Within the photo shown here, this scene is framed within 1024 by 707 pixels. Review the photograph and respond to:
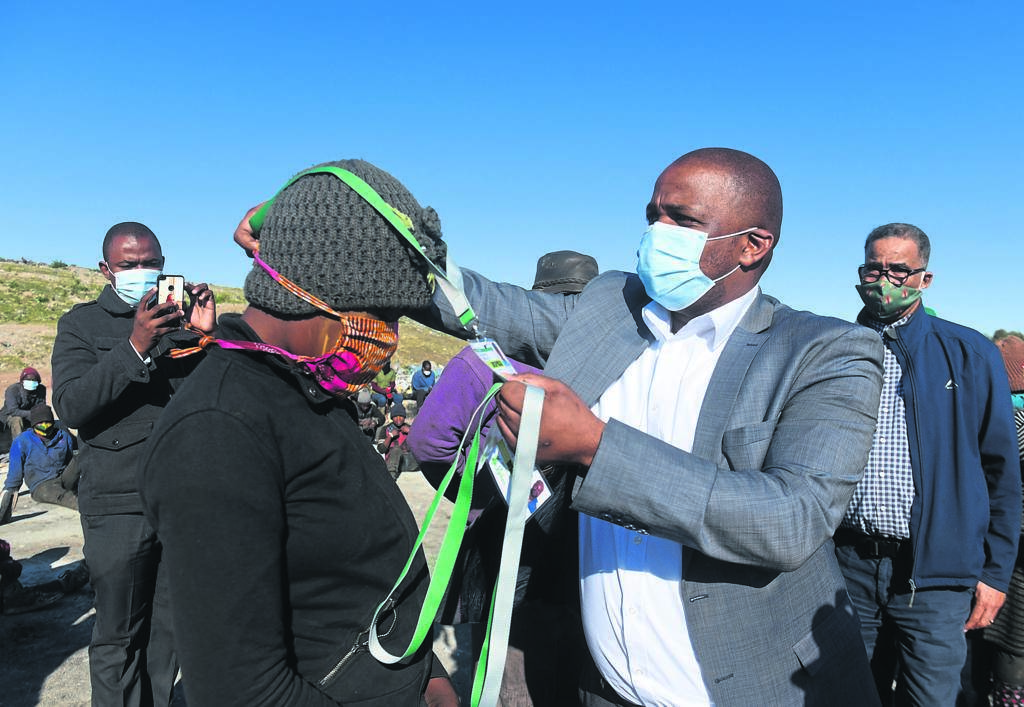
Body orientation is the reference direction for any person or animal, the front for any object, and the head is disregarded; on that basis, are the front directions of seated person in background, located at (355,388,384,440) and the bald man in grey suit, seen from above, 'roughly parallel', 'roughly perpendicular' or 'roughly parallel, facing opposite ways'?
roughly perpendicular

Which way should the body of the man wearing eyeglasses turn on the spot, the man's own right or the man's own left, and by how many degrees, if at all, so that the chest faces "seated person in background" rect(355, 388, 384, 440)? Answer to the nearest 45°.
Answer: approximately 90° to the man's own right

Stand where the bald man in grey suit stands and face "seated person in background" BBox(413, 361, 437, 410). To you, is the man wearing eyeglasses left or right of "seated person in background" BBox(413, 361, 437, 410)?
right

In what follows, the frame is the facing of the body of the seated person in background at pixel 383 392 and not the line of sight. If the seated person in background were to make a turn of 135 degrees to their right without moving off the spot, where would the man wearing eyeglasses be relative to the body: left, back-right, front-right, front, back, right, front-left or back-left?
back-left

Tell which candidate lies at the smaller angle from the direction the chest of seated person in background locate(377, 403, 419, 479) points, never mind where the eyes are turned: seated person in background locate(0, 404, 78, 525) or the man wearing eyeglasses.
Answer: the man wearing eyeglasses

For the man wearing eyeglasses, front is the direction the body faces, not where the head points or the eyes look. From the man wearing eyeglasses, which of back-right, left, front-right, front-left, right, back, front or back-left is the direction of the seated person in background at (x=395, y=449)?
right

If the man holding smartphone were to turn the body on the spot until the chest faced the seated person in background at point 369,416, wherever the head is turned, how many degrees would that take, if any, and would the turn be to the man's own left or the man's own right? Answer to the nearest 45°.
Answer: approximately 90° to the man's own left

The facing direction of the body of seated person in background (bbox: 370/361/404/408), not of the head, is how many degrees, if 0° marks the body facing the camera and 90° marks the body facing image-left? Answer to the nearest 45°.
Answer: approximately 0°

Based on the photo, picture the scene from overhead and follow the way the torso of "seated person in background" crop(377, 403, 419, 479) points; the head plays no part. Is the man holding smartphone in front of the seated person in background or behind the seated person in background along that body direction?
in front

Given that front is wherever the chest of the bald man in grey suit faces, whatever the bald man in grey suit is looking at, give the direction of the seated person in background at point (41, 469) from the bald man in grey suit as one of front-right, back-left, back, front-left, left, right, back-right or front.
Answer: right

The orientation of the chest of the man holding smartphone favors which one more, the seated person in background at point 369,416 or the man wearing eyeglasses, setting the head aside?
the man wearing eyeglasses

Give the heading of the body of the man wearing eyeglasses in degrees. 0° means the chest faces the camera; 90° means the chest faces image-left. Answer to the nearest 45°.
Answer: approximately 45°

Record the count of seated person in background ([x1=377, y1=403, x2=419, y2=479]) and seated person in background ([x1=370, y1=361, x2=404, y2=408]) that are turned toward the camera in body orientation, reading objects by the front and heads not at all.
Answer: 2
